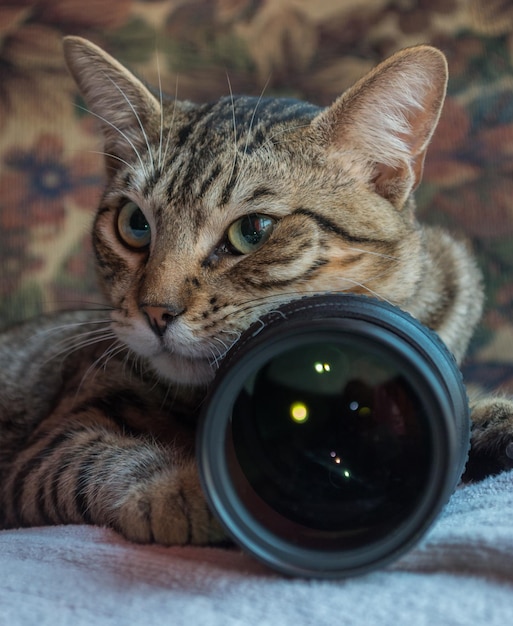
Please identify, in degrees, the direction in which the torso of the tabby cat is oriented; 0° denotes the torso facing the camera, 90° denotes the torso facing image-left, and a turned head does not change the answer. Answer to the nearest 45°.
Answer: approximately 45°

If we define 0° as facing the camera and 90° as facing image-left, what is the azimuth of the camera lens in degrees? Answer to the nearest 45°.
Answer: approximately 0°
